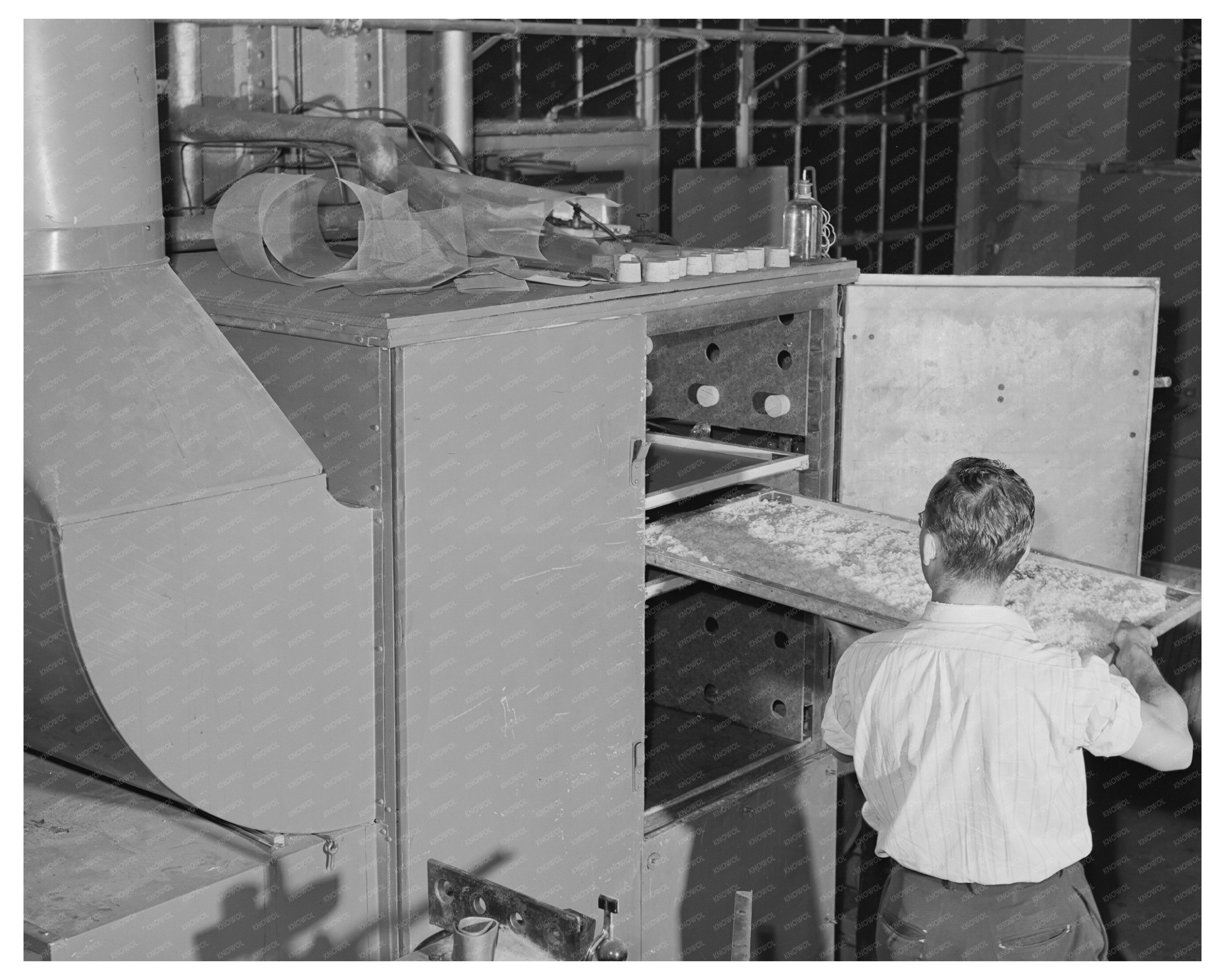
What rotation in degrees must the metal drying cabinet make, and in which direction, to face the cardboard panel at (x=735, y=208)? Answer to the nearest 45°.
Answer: approximately 135° to its left

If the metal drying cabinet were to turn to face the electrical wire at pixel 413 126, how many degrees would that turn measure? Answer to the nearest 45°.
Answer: approximately 180°

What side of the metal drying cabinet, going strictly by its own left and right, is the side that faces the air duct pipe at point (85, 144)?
right

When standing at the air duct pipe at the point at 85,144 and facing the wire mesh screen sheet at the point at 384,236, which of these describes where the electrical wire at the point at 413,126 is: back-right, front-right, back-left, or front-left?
front-left

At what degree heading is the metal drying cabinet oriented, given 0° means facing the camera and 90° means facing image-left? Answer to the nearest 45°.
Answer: approximately 315°

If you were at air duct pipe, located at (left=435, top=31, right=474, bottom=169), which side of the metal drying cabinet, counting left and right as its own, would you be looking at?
back

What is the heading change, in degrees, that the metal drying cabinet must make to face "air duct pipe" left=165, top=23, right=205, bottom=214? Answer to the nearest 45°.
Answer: approximately 180°

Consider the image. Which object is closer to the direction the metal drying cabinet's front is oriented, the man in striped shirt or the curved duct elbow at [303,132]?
the man in striped shirt

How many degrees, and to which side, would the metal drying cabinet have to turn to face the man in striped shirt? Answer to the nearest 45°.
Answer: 0° — it already faces them

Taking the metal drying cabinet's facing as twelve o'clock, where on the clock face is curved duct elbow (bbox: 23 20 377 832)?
The curved duct elbow is roughly at 3 o'clock from the metal drying cabinet.

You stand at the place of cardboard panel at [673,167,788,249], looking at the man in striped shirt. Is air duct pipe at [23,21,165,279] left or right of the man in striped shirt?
right

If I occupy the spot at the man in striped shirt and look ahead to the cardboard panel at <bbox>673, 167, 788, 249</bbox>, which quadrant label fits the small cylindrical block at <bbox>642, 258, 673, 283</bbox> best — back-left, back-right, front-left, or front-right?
front-left
